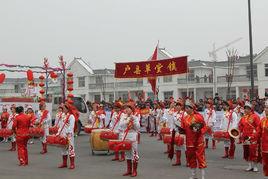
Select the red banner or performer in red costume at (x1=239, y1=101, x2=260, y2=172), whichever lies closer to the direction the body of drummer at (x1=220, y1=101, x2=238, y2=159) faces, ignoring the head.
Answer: the performer in red costume

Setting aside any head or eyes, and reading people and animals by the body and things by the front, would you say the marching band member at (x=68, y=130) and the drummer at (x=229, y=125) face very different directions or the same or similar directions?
same or similar directions

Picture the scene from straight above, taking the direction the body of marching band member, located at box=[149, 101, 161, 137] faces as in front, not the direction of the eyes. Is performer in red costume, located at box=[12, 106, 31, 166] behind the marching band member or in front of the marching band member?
in front

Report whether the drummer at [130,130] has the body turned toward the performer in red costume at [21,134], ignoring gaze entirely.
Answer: no

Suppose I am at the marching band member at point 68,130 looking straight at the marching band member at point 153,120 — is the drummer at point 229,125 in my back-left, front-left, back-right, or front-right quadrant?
front-right

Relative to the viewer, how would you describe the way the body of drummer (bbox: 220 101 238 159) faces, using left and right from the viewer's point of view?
facing the viewer and to the left of the viewer

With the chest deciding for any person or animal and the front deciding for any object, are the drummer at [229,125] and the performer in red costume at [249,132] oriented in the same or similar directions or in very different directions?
same or similar directions

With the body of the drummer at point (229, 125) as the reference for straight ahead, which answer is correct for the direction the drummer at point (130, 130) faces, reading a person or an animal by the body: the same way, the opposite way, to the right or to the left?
the same way

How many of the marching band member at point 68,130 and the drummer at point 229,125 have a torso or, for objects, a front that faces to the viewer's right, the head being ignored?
0

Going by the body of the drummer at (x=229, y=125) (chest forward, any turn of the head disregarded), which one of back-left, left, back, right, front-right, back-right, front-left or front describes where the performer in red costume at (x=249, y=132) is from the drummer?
front-left

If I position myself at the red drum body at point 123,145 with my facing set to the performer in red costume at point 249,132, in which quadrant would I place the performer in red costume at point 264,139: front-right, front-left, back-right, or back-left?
front-right

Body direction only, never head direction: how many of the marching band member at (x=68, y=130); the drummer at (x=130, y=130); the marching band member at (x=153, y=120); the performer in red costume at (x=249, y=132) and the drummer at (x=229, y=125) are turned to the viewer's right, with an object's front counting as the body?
0

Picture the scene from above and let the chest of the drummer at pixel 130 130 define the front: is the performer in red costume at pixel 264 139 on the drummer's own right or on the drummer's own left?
on the drummer's own left

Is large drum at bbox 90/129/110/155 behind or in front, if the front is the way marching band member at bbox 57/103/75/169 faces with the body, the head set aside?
behind

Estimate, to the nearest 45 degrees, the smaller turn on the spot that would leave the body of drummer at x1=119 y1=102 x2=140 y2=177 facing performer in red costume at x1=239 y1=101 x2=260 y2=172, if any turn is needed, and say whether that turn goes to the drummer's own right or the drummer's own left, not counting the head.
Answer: approximately 135° to the drummer's own left

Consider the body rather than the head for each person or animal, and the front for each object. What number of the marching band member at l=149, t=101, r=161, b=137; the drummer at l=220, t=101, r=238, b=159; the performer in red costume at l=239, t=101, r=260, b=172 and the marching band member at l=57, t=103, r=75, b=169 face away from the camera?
0
